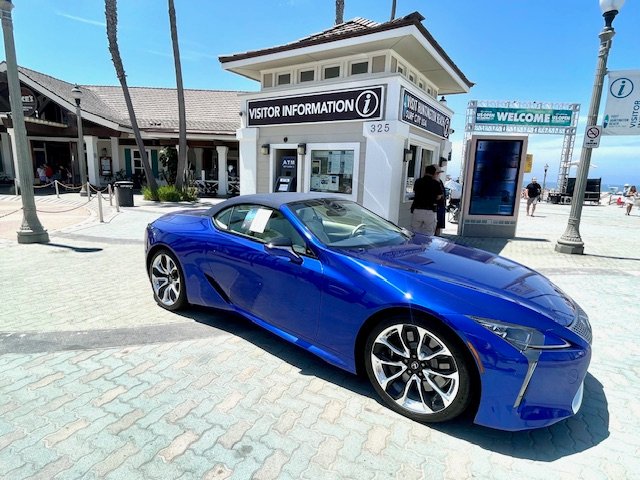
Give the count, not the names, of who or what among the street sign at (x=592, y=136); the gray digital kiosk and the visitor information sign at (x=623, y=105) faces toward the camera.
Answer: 3

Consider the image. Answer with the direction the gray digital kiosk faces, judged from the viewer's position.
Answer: facing the viewer

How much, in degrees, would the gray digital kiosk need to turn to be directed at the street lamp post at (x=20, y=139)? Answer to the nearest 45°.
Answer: approximately 45° to its right

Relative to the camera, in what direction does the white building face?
facing the viewer and to the left of the viewer

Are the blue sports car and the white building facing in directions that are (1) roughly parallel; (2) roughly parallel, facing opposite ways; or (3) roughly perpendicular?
roughly perpendicular

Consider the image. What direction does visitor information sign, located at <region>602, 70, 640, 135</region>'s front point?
toward the camera

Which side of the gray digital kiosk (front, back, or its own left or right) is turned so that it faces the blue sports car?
front

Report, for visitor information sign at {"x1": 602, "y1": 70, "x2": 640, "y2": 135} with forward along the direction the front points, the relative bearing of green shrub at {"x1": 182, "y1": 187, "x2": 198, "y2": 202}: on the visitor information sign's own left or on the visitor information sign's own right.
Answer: on the visitor information sign's own right

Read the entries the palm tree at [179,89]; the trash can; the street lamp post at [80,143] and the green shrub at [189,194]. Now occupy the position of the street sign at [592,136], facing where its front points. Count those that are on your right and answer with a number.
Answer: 4

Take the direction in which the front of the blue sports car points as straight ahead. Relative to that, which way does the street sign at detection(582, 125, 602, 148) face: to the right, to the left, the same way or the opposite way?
to the right

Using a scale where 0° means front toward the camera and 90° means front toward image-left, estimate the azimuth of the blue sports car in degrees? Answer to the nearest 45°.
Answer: approximately 315°

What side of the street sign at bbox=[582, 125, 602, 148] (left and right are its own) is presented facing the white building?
right

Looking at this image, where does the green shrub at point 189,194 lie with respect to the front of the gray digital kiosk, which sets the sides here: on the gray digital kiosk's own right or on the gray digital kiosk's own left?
on the gray digital kiosk's own right

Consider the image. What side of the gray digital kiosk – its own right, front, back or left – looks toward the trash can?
right

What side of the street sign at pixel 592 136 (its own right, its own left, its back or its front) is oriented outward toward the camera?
front

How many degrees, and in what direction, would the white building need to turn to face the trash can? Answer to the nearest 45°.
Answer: approximately 90° to its right
